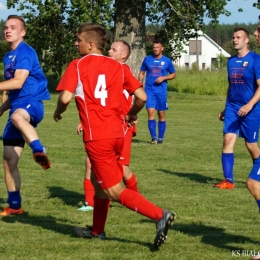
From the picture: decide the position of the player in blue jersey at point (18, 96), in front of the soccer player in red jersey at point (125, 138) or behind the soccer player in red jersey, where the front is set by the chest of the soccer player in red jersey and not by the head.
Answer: in front

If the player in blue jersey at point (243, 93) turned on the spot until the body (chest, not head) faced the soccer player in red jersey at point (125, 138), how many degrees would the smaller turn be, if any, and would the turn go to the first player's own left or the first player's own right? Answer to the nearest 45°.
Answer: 0° — they already face them

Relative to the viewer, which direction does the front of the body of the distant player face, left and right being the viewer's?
facing the viewer

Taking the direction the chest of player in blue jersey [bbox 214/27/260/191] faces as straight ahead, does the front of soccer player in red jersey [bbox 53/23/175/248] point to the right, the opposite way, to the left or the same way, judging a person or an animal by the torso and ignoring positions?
to the right

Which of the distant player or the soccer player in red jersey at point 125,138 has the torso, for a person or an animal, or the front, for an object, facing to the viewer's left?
the soccer player in red jersey

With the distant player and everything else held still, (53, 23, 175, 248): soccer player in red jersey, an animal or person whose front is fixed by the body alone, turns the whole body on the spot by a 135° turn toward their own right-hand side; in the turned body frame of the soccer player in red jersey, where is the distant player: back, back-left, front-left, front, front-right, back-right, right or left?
left

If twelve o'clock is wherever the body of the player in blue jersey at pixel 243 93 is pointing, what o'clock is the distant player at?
The distant player is roughly at 4 o'clock from the player in blue jersey.

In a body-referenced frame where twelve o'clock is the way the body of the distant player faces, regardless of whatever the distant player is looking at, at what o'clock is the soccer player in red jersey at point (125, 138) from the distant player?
The soccer player in red jersey is roughly at 12 o'clock from the distant player.

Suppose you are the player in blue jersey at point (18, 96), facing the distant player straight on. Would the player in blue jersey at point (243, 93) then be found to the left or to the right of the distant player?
right

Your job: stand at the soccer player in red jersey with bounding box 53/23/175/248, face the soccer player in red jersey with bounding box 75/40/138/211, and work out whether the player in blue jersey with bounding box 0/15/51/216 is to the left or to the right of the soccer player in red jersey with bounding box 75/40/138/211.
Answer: left

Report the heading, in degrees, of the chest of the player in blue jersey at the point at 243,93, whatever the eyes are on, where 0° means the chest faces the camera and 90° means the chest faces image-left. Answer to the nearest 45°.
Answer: approximately 45°
